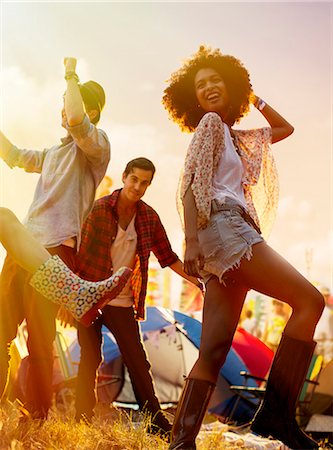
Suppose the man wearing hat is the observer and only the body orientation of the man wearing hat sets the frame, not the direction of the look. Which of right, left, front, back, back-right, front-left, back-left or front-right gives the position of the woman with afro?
left

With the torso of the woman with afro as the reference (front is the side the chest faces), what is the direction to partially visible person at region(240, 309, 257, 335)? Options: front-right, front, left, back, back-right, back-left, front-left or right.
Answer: back-left

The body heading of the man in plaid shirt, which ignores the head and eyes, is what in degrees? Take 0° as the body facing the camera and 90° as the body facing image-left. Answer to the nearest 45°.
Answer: approximately 0°

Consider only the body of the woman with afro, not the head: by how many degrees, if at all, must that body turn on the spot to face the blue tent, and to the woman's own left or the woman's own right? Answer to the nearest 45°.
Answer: approximately 135° to the woman's own left

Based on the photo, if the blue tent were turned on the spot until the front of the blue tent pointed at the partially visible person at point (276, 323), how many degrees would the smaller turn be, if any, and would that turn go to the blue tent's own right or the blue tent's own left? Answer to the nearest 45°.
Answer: approximately 135° to the blue tent's own left
